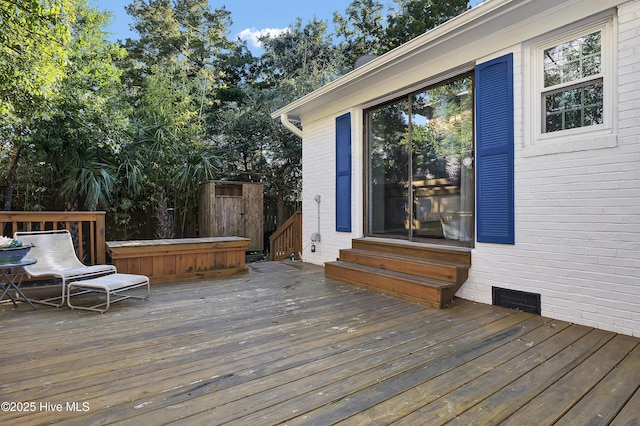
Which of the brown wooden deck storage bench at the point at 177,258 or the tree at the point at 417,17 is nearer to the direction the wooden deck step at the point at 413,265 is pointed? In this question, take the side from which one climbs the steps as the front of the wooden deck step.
the brown wooden deck storage bench

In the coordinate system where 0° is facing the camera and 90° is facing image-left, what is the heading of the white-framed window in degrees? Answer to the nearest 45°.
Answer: approximately 45°

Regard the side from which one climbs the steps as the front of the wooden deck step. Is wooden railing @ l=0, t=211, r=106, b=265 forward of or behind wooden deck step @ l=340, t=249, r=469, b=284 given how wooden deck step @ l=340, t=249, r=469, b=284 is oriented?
forward

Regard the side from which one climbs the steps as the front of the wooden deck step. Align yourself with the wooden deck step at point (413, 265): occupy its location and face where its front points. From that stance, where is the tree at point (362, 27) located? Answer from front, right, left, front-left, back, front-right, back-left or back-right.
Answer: back-right

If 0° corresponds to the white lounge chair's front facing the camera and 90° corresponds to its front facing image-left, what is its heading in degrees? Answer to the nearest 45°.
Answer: approximately 315°

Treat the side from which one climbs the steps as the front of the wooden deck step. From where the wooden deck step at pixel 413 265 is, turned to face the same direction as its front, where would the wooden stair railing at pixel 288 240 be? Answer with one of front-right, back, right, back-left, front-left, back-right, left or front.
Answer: right

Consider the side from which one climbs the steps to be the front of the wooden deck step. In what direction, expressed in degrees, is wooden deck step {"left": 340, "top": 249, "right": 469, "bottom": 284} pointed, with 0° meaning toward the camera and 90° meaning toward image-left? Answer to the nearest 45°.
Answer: approximately 45°

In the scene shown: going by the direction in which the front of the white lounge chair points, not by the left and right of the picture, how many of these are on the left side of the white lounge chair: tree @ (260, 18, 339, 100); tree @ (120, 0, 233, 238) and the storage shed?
3

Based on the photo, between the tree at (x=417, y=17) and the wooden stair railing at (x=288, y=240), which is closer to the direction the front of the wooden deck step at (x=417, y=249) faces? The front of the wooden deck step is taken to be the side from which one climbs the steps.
the wooden stair railing
